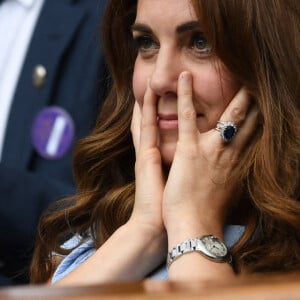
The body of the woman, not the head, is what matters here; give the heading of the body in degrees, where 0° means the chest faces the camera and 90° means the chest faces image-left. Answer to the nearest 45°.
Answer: approximately 45°

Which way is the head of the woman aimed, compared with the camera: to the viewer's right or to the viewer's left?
to the viewer's left

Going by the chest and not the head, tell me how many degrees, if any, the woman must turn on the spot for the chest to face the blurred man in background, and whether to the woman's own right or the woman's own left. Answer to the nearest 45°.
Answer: approximately 90° to the woman's own right
